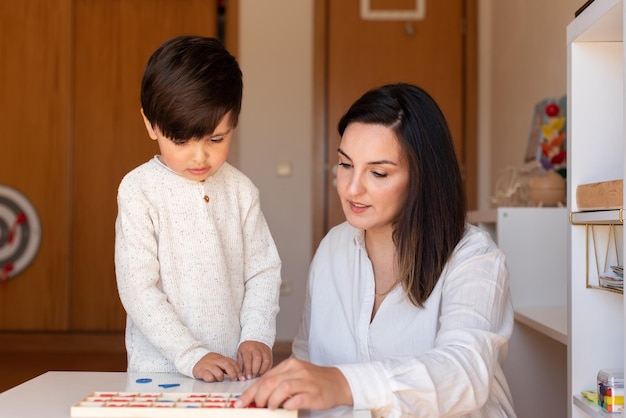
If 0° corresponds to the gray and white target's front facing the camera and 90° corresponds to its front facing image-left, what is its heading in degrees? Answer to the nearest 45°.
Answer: approximately 0°

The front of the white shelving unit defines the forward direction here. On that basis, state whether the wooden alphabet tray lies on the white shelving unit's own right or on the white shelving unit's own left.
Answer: on the white shelving unit's own left

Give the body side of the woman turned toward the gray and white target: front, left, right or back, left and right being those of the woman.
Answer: right

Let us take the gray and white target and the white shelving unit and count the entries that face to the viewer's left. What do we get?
1

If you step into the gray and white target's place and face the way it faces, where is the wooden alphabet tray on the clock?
The wooden alphabet tray is roughly at 12 o'clock from the gray and white target.

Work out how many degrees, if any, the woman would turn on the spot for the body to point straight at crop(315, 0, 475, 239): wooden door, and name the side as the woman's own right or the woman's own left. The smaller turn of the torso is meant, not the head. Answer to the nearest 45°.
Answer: approximately 135° to the woman's own right

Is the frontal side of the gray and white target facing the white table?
yes

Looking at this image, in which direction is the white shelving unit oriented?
to the viewer's left

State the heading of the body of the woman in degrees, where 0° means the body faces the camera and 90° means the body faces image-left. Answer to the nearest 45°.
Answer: approximately 45°

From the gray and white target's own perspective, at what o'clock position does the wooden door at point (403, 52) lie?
The wooden door is roughly at 10 o'clock from the gray and white target.
